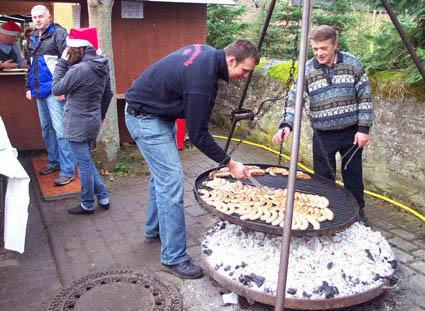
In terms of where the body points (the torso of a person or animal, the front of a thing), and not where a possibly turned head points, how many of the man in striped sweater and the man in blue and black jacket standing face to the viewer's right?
0

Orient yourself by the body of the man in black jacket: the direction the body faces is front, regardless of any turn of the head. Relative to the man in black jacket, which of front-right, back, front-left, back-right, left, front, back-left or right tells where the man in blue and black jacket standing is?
back-left

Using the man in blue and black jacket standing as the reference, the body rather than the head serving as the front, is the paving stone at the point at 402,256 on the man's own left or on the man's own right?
on the man's own left

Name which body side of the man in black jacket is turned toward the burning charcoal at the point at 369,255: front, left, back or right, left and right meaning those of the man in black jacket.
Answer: front

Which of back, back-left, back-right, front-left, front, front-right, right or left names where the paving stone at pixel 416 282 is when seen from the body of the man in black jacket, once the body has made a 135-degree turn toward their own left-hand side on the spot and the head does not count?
back-right

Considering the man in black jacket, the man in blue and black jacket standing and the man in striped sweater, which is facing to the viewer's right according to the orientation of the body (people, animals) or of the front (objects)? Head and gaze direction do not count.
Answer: the man in black jacket

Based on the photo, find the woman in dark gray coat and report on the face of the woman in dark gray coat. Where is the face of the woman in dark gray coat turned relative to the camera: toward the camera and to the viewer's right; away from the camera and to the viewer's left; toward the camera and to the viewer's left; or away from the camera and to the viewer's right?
away from the camera and to the viewer's left

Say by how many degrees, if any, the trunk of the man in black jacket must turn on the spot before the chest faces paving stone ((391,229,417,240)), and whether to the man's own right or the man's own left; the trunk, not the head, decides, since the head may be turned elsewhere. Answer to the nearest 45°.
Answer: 0° — they already face it

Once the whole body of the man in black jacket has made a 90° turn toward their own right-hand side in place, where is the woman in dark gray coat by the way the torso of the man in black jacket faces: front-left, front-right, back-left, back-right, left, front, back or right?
back-right

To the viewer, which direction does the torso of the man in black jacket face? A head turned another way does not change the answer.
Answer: to the viewer's right

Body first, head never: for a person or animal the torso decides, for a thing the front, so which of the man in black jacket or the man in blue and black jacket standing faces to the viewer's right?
the man in black jacket

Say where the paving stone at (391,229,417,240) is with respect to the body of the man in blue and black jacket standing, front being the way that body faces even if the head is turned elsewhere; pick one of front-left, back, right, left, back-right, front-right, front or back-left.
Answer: left

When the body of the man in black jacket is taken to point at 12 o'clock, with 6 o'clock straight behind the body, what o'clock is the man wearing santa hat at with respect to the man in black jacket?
The man wearing santa hat is roughly at 8 o'clock from the man in black jacket.
